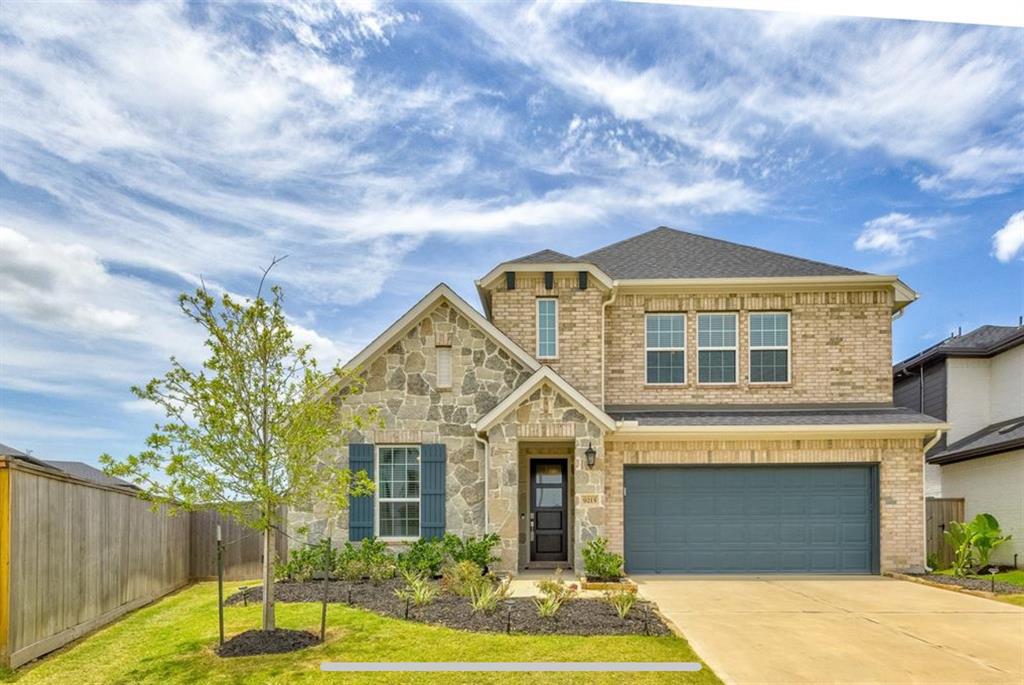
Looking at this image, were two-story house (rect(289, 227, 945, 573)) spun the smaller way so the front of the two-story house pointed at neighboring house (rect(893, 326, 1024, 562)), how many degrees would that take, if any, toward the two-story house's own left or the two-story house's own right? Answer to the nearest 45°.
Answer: approximately 135° to the two-story house's own left

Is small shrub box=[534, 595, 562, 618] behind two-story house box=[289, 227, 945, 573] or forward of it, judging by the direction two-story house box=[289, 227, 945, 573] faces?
forward

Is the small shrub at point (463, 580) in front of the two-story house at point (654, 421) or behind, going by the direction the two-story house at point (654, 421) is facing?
in front

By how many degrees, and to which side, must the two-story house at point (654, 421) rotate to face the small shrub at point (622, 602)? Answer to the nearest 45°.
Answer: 0° — it already faces it

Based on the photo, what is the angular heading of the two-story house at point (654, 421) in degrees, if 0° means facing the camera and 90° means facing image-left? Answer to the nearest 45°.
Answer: approximately 0°
